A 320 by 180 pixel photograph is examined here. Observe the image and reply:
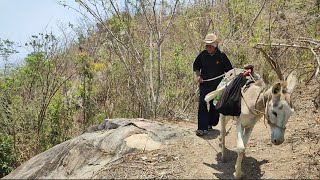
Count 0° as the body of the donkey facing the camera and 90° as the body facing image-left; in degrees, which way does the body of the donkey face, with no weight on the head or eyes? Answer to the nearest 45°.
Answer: approximately 315°

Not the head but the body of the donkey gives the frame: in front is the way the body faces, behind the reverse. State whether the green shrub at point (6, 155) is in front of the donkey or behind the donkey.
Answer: behind

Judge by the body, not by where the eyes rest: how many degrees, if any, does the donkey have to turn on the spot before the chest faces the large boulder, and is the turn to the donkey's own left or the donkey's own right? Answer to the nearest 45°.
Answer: approximately 135° to the donkey's own right
